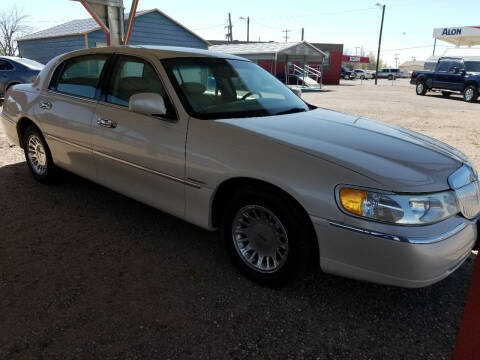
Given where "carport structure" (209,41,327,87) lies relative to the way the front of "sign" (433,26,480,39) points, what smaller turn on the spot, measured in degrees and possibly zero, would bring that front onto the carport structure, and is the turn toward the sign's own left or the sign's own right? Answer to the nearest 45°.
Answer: approximately 45° to the sign's own right

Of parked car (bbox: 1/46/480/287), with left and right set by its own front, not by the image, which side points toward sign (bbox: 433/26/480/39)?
left

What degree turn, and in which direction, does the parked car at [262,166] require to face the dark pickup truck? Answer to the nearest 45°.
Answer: approximately 90° to its left

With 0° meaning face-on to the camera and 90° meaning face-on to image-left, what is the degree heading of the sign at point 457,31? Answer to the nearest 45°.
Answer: approximately 0°

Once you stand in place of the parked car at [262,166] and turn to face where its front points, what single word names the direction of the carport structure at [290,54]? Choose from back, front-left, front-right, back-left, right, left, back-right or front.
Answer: back-left

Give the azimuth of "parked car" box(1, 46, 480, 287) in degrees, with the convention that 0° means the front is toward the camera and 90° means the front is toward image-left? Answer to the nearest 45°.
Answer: approximately 315°
